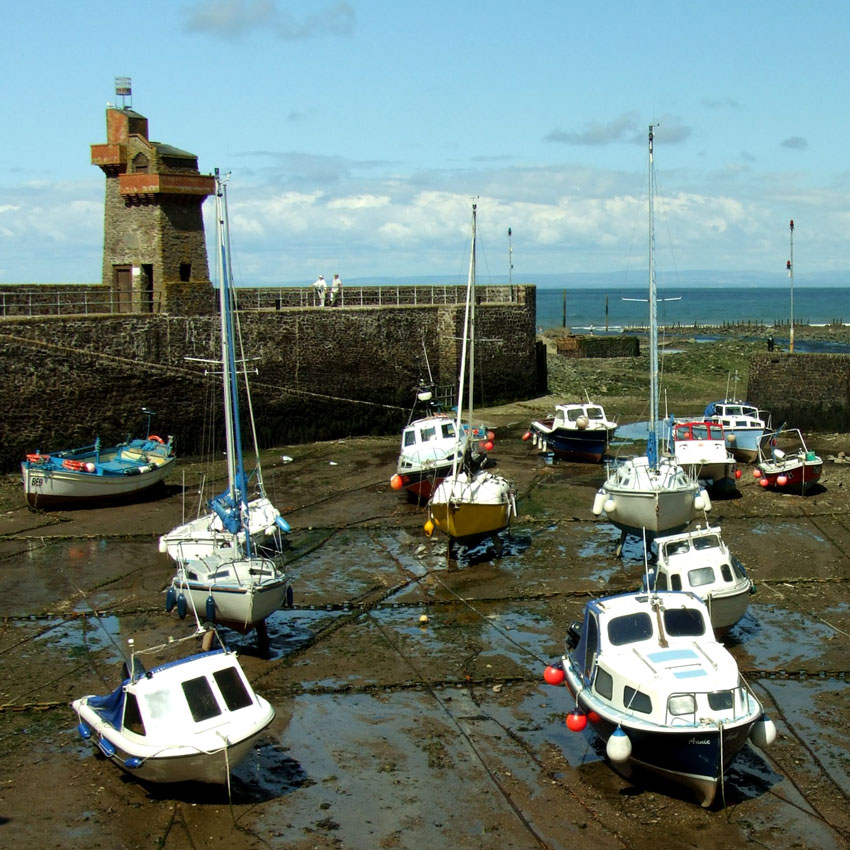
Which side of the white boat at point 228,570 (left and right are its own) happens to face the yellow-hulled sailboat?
left

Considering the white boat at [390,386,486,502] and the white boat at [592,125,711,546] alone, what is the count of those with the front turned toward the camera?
2

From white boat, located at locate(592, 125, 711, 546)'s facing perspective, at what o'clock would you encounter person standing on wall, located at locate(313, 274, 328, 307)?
The person standing on wall is roughly at 5 o'clock from the white boat.

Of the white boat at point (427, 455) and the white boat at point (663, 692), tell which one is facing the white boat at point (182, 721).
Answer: the white boat at point (427, 455)

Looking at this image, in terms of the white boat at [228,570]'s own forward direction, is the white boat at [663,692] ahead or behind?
ahead

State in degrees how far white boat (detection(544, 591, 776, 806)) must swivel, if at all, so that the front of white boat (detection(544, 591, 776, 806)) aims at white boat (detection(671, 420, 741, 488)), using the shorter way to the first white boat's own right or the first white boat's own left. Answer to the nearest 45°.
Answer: approximately 135° to the first white boat's own left

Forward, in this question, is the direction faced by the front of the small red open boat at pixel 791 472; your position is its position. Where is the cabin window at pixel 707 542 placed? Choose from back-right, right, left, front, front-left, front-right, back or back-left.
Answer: front-right

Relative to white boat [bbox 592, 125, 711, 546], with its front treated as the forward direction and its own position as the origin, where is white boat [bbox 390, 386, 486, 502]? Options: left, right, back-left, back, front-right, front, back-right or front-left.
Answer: back-right

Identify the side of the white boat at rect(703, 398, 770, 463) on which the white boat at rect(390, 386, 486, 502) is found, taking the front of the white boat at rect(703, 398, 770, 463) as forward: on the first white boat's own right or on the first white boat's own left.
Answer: on the first white boat's own right
